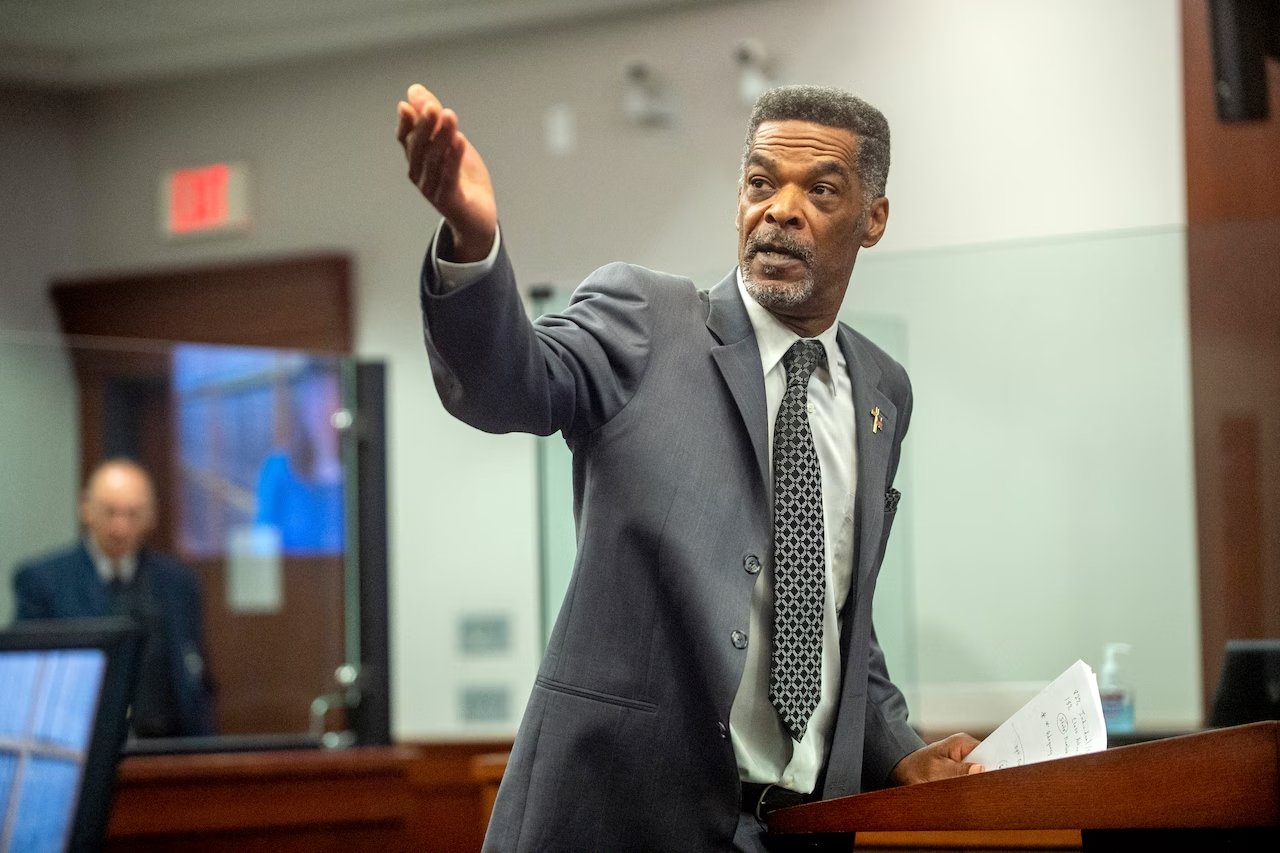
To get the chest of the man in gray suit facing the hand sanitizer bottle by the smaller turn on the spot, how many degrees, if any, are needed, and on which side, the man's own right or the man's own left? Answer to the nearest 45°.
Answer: approximately 90° to the man's own left

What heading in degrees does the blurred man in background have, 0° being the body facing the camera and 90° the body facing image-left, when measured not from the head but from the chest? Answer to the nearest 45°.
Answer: approximately 0°

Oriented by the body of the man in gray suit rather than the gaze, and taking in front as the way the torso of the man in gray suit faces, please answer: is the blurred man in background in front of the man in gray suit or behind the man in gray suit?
behind

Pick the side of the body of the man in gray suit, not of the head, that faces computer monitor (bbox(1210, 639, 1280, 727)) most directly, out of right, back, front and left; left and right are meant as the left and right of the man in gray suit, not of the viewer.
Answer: left
